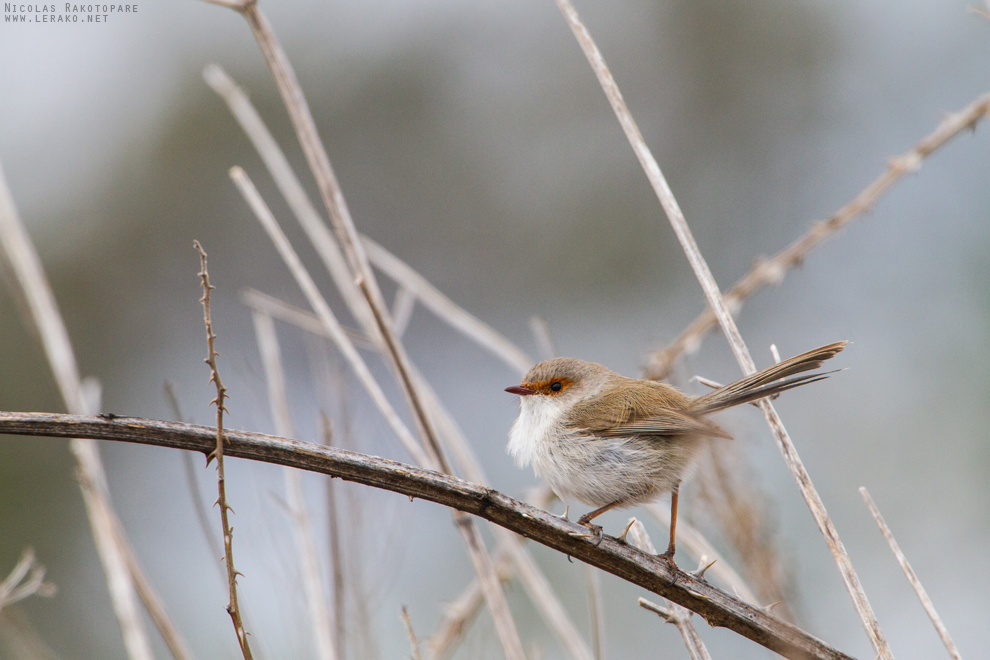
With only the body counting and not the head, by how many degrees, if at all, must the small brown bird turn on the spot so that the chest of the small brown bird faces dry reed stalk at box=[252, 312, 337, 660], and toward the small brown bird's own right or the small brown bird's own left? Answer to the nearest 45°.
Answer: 0° — it already faces it

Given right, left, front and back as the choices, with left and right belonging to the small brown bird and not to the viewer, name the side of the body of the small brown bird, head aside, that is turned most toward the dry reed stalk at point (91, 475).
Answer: front

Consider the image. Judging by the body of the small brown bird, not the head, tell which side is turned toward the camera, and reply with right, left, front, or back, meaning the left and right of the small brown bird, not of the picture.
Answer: left
